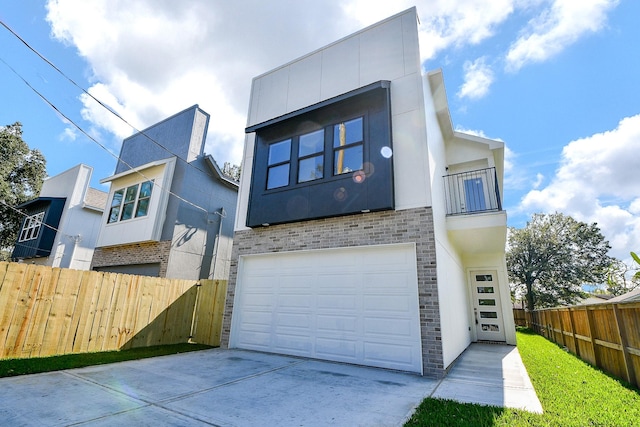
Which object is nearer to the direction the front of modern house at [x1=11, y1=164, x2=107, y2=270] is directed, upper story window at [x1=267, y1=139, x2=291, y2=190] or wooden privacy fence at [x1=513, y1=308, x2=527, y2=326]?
the upper story window

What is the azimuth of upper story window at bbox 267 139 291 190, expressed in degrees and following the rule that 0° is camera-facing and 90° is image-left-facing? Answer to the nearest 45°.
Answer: approximately 45°

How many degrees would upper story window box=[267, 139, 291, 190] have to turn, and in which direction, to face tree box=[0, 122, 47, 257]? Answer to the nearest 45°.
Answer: approximately 90° to its right

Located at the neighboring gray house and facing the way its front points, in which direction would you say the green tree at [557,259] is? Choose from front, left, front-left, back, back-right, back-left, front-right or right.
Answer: back-left

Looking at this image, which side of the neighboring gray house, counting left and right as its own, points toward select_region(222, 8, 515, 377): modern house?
left

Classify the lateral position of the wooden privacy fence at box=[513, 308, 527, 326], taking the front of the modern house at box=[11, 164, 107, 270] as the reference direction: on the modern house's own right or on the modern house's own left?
on the modern house's own left

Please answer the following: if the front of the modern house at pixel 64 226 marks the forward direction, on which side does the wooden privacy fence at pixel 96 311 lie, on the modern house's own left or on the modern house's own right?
on the modern house's own left

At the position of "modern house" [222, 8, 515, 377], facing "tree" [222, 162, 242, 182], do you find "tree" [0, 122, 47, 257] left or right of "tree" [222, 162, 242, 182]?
left
